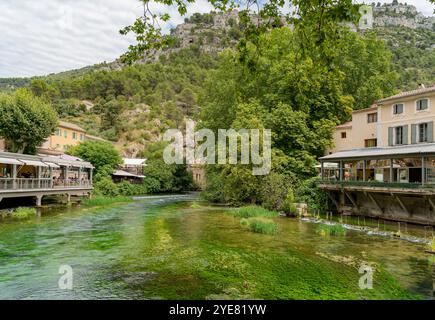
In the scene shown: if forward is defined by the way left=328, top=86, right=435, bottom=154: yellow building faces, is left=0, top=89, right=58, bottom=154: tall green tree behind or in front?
in front

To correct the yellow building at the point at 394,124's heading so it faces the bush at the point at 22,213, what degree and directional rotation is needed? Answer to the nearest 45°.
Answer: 0° — it already faces it

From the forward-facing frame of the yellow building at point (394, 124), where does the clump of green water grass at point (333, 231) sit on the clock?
The clump of green water grass is roughly at 11 o'clock from the yellow building.

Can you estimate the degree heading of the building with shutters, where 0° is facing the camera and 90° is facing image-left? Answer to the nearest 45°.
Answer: approximately 45°

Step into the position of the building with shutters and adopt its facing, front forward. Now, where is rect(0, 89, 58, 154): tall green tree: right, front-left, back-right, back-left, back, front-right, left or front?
front-right

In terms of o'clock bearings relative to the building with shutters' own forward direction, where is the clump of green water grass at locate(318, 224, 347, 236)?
The clump of green water grass is roughly at 11 o'clock from the building with shutters.
